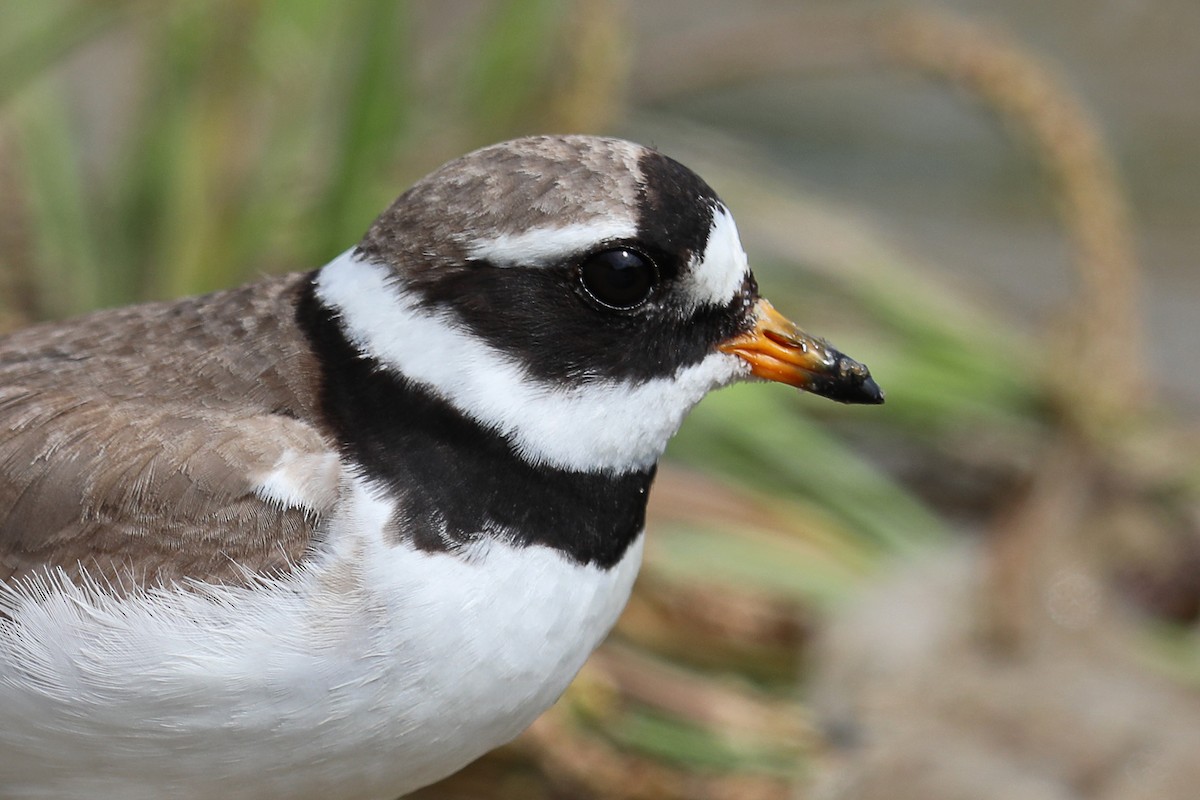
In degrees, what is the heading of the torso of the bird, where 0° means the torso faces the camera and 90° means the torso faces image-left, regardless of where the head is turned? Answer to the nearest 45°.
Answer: approximately 270°
